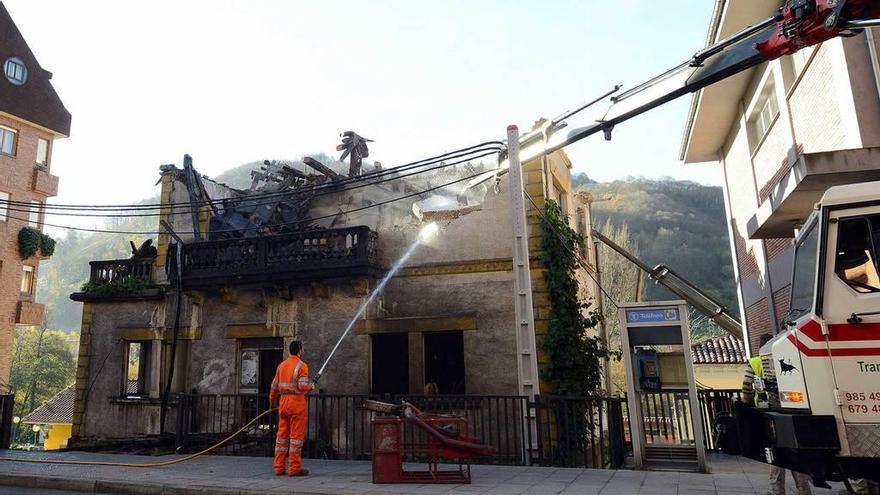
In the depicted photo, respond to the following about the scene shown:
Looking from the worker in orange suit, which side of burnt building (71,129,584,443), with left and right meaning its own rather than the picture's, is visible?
front

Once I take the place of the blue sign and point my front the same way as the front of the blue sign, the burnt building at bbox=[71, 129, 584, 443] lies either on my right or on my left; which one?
on my right

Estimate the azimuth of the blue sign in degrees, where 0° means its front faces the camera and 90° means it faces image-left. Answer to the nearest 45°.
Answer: approximately 0°

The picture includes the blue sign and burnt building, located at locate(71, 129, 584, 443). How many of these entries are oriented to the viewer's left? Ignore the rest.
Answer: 0

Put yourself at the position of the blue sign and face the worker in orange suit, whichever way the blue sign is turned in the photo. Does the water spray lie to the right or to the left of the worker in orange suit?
right

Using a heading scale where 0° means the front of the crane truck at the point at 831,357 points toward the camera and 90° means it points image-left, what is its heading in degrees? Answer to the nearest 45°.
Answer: approximately 90°

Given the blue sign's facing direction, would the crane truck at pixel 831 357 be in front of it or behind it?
in front

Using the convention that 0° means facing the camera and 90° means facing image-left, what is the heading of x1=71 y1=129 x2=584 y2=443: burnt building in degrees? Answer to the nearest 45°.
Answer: approximately 0°
